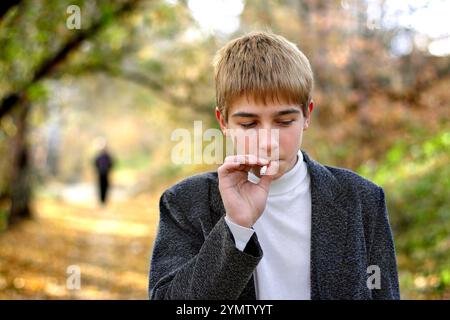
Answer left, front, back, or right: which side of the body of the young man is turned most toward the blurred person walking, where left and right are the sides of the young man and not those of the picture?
back

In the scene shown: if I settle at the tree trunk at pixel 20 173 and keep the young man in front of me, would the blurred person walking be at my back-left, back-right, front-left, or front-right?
back-left

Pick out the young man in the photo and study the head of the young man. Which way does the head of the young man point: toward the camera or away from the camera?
toward the camera

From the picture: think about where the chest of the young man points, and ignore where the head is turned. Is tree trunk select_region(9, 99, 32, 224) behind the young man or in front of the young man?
behind

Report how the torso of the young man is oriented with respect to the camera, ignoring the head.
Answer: toward the camera
